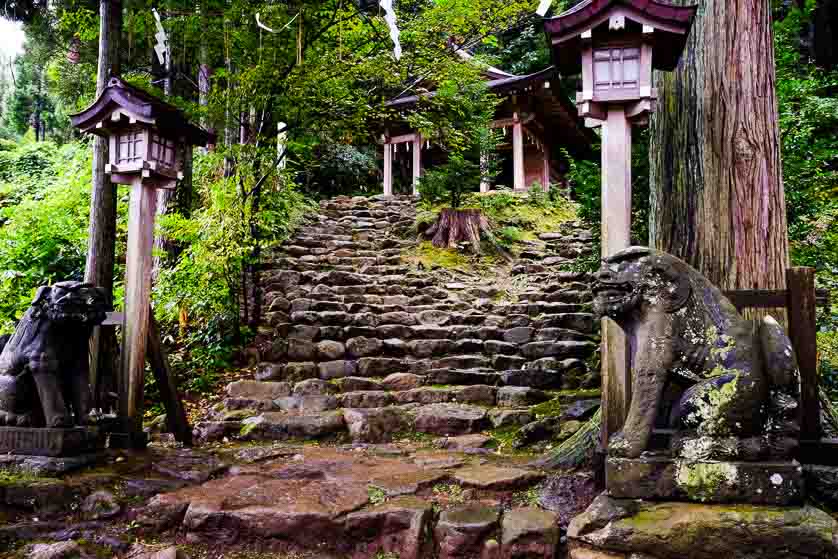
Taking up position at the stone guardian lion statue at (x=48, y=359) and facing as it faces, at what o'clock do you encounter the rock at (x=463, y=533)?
The rock is roughly at 12 o'clock from the stone guardian lion statue.

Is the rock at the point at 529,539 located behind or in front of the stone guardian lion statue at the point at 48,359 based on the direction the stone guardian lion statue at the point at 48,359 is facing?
in front

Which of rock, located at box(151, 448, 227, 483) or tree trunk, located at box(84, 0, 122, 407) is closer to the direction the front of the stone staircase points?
the rock

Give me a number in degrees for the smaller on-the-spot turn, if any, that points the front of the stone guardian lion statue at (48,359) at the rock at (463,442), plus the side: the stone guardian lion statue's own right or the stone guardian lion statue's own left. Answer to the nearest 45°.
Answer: approximately 45° to the stone guardian lion statue's own left

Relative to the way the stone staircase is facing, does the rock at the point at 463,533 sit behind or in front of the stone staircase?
in front

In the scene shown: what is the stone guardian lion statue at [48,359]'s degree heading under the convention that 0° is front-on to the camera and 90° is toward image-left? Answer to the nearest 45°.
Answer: approximately 315°

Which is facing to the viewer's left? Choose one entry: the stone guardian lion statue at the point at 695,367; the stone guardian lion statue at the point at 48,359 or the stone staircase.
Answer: the stone guardian lion statue at the point at 695,367

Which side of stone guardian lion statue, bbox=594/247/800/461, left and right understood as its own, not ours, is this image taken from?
left

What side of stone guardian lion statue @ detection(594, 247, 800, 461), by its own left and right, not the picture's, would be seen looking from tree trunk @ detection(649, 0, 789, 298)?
right

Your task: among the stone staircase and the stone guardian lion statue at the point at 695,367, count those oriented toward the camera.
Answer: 1

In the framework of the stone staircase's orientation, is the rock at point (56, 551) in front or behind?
in front

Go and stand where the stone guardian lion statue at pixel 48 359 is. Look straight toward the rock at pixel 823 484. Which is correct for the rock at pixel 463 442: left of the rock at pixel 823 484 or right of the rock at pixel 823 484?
left

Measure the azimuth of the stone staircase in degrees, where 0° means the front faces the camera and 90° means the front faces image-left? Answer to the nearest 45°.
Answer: approximately 0°
